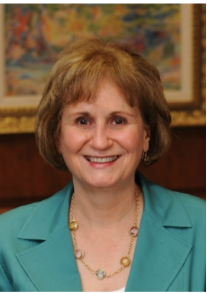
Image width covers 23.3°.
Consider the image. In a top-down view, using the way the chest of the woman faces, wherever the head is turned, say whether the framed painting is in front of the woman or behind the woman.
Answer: behind

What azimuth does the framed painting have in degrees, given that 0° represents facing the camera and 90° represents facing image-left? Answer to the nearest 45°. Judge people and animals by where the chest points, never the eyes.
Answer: approximately 0°

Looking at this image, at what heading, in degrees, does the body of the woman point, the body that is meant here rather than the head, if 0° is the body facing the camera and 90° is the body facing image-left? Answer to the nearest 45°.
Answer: approximately 0°

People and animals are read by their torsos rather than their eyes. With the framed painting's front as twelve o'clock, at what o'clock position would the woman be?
The woman is roughly at 12 o'clock from the framed painting.

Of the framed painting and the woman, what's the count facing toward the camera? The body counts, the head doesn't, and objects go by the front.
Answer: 2
